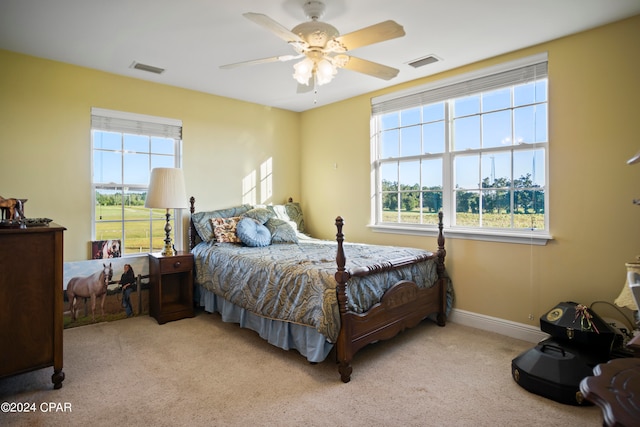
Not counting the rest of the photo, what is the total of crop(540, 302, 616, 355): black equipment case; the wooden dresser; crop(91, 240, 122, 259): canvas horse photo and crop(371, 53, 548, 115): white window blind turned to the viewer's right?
1

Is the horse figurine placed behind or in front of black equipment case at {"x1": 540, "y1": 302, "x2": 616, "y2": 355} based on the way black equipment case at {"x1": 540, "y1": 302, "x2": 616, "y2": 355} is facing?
in front

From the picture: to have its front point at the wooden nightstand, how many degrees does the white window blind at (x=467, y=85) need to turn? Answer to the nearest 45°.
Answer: approximately 45° to its right

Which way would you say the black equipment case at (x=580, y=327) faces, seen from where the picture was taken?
facing the viewer and to the left of the viewer

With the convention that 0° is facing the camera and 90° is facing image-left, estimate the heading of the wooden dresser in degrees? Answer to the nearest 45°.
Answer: approximately 270°

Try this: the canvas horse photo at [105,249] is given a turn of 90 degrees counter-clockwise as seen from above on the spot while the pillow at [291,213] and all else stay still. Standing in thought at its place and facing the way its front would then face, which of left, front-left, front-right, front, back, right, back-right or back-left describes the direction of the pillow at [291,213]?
front

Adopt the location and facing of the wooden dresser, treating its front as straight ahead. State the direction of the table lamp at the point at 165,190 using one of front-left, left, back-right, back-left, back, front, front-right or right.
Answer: front-left

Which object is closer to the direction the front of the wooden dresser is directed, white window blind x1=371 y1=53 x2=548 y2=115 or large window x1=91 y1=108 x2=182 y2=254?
the white window blind

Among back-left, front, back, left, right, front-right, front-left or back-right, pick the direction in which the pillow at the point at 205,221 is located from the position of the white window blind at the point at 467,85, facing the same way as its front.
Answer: front-right

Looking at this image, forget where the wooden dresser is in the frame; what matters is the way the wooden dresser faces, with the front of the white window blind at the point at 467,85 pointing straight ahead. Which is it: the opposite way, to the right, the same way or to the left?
the opposite way

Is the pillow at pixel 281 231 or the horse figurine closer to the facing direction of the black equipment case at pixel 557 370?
the horse figurine

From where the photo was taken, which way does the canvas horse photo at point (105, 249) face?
toward the camera

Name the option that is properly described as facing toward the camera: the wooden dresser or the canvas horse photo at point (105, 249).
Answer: the canvas horse photo
